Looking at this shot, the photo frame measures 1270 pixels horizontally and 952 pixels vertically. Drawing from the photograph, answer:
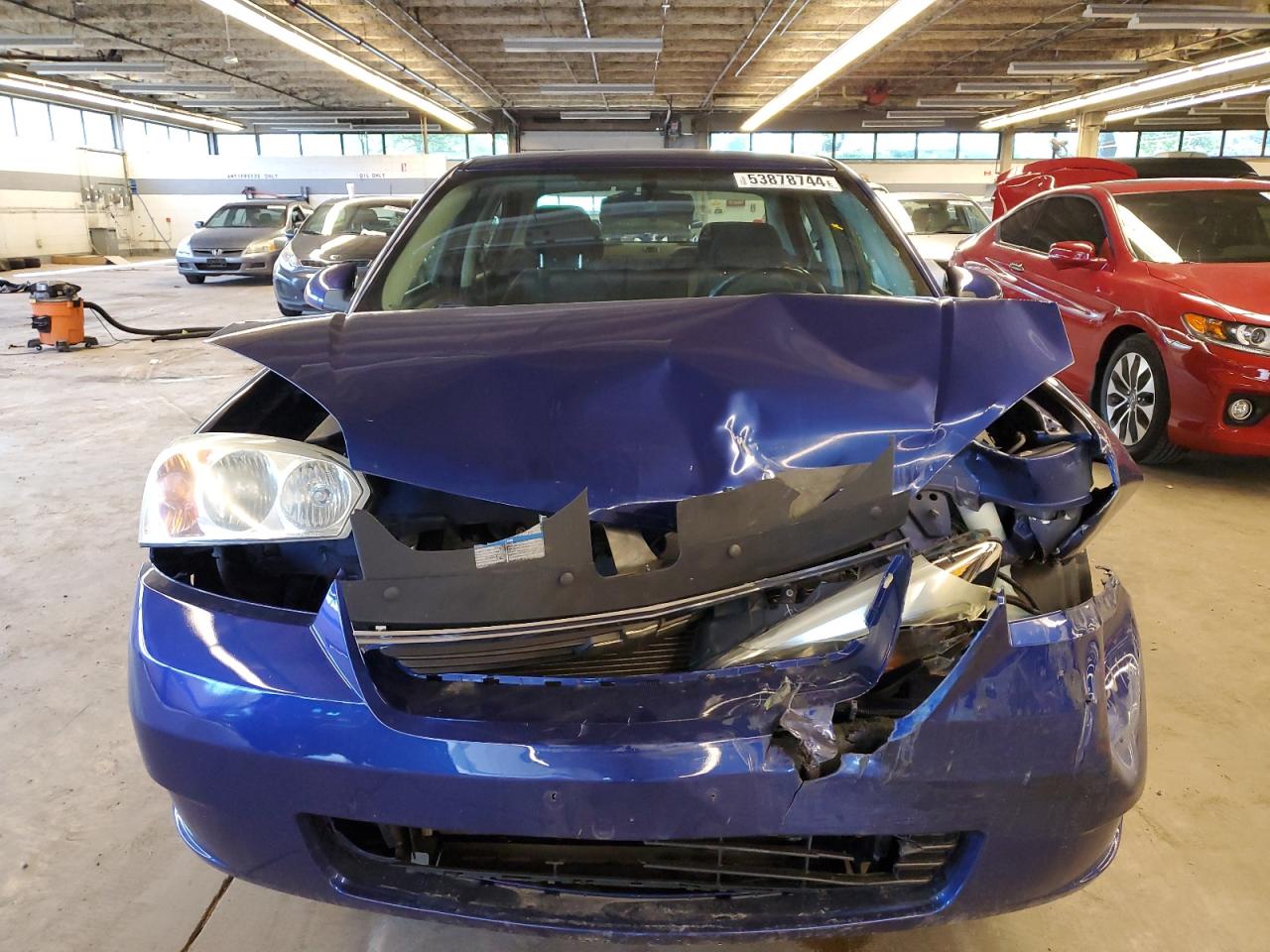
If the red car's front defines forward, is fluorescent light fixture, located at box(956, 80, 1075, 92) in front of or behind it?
behind

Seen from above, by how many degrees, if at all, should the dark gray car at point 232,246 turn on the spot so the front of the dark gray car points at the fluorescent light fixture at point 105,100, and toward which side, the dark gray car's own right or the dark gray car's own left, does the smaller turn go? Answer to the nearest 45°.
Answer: approximately 135° to the dark gray car's own right

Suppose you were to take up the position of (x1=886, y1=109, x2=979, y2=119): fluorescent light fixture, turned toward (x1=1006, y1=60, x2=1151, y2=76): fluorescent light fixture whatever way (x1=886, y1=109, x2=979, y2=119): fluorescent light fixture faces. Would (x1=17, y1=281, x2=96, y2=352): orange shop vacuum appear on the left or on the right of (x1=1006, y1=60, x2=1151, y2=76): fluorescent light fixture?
right

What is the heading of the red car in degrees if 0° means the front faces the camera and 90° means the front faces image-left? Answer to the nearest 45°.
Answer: approximately 315°

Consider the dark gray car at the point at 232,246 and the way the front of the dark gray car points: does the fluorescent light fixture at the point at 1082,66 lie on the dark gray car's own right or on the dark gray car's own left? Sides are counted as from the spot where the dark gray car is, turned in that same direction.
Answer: on the dark gray car's own left

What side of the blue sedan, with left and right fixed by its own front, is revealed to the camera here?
front

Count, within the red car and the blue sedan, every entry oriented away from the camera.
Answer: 0

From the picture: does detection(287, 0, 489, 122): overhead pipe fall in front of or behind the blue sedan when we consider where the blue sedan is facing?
behind

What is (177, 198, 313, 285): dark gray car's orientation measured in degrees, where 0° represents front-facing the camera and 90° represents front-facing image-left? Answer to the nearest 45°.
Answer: approximately 45°

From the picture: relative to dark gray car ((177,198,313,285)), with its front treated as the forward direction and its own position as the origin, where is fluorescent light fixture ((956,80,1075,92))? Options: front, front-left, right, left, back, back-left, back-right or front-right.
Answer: back-left

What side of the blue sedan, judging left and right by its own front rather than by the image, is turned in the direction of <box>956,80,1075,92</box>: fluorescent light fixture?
back

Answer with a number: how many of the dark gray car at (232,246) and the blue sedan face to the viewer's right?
0
